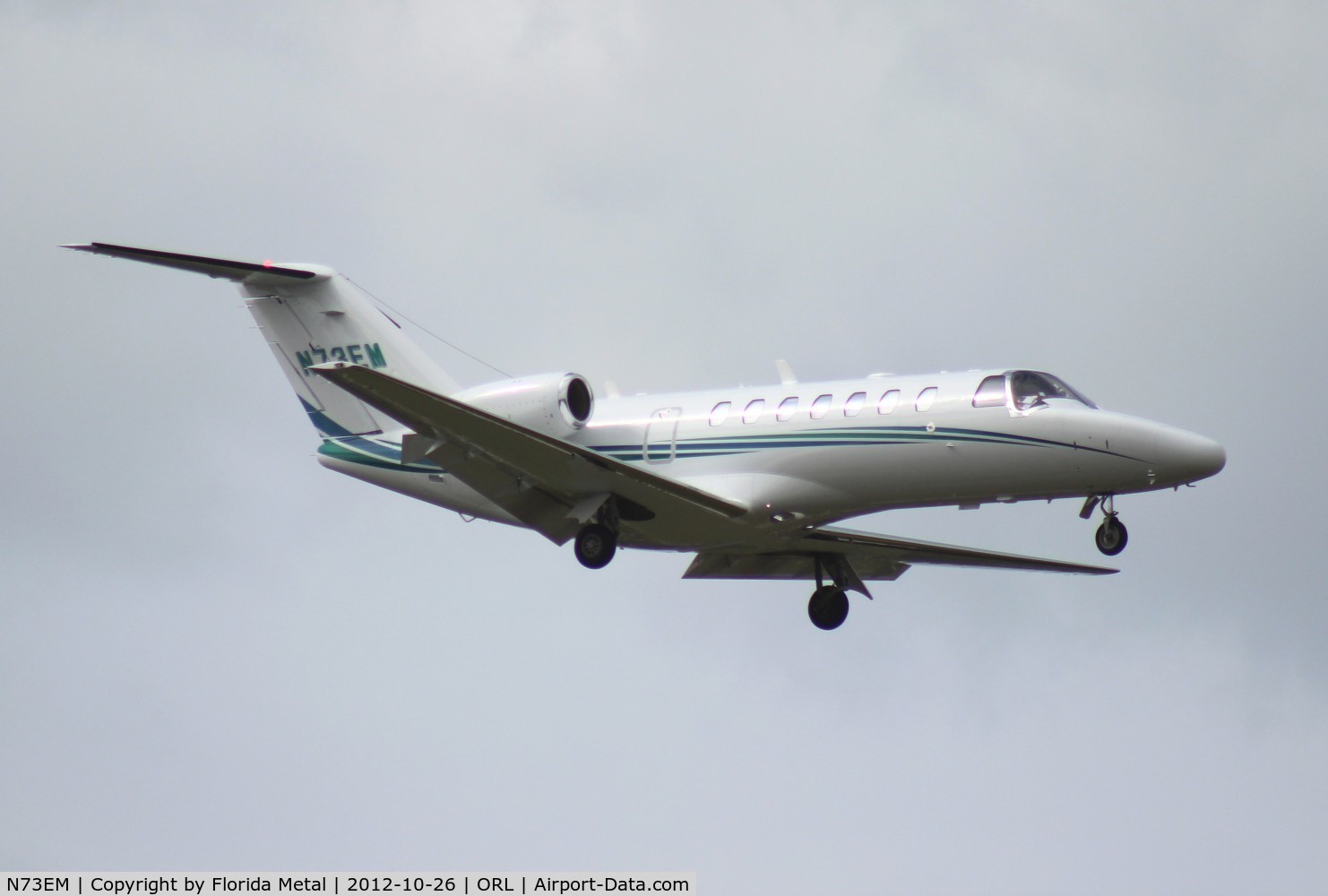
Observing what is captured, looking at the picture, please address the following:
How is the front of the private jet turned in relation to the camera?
facing the viewer and to the right of the viewer
